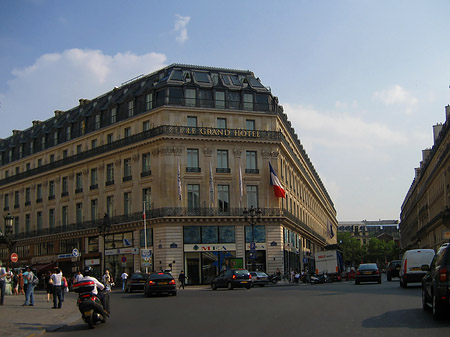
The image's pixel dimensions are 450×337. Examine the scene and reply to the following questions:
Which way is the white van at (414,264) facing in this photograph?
away from the camera

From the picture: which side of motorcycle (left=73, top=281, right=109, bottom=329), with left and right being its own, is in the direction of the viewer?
back

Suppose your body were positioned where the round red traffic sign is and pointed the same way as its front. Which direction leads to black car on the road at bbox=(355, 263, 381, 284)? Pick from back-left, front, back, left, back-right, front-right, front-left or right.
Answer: left

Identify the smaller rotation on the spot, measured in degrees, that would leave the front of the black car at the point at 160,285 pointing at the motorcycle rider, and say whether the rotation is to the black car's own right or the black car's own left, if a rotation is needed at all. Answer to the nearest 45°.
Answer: approximately 180°

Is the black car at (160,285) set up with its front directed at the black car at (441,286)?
no

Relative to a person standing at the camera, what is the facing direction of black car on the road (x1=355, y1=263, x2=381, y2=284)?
facing away from the viewer

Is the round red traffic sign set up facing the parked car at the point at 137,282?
no

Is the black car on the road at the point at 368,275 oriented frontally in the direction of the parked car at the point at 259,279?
no

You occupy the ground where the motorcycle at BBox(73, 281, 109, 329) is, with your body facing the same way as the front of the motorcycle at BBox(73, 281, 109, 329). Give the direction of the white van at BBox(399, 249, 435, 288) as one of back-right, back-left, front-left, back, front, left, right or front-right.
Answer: front-right

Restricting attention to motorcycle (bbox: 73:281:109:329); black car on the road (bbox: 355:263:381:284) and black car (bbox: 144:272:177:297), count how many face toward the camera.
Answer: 0

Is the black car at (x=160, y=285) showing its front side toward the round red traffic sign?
no

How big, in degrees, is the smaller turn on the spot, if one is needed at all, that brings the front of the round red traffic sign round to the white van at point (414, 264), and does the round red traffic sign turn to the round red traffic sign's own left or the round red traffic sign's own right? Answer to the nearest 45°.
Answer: approximately 45° to the round red traffic sign's own left

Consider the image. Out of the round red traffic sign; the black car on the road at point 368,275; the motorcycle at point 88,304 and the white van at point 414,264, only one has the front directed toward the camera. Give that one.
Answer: the round red traffic sign

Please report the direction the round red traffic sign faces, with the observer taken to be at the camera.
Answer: facing the viewer

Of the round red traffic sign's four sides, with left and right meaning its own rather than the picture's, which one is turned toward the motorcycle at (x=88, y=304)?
front
